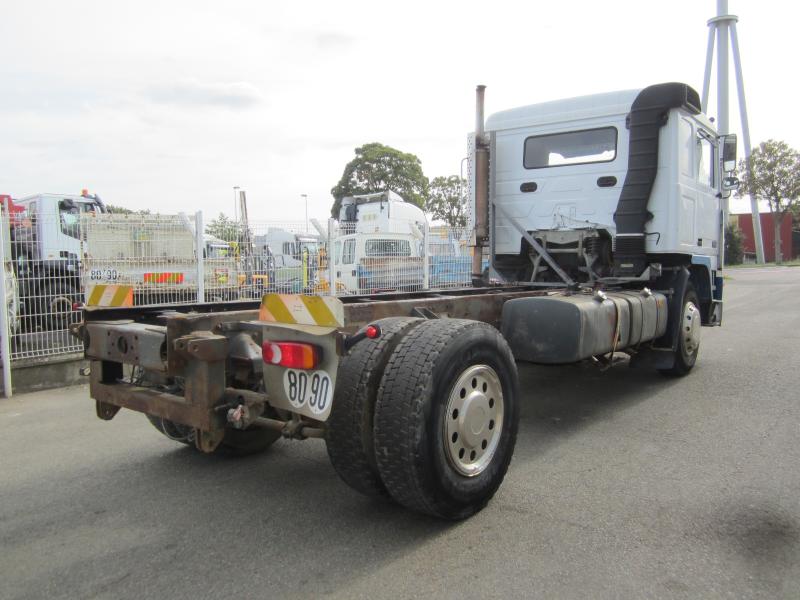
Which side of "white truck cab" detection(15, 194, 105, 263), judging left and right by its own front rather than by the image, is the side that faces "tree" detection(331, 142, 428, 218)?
front

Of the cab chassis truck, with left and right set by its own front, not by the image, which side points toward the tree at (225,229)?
left

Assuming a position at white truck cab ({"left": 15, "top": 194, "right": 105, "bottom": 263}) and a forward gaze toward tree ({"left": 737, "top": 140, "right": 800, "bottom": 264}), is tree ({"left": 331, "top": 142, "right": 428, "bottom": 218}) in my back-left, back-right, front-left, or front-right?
front-left

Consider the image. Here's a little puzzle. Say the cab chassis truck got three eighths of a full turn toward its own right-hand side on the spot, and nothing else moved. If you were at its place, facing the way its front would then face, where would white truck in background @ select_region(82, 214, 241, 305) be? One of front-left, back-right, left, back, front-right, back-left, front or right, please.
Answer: back-right

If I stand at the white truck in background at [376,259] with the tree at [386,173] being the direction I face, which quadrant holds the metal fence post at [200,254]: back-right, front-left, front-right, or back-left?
back-left

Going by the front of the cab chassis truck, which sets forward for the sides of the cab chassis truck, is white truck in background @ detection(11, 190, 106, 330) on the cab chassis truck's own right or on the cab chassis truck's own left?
on the cab chassis truck's own left

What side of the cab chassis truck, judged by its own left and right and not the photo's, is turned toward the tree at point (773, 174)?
front

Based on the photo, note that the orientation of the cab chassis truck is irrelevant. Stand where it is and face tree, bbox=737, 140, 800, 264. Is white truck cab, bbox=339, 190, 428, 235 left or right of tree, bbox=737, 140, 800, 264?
left
